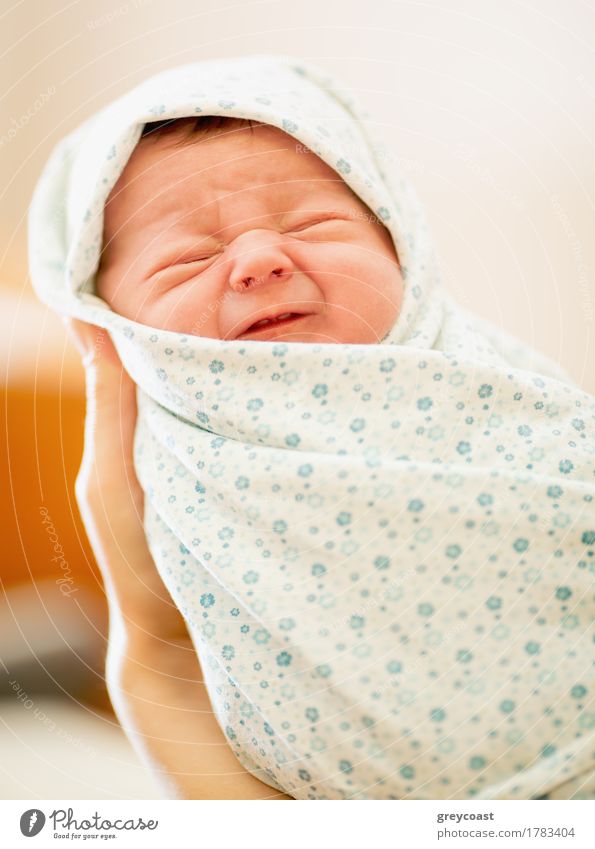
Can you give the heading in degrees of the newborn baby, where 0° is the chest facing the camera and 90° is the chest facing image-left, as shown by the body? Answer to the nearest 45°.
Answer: approximately 0°
